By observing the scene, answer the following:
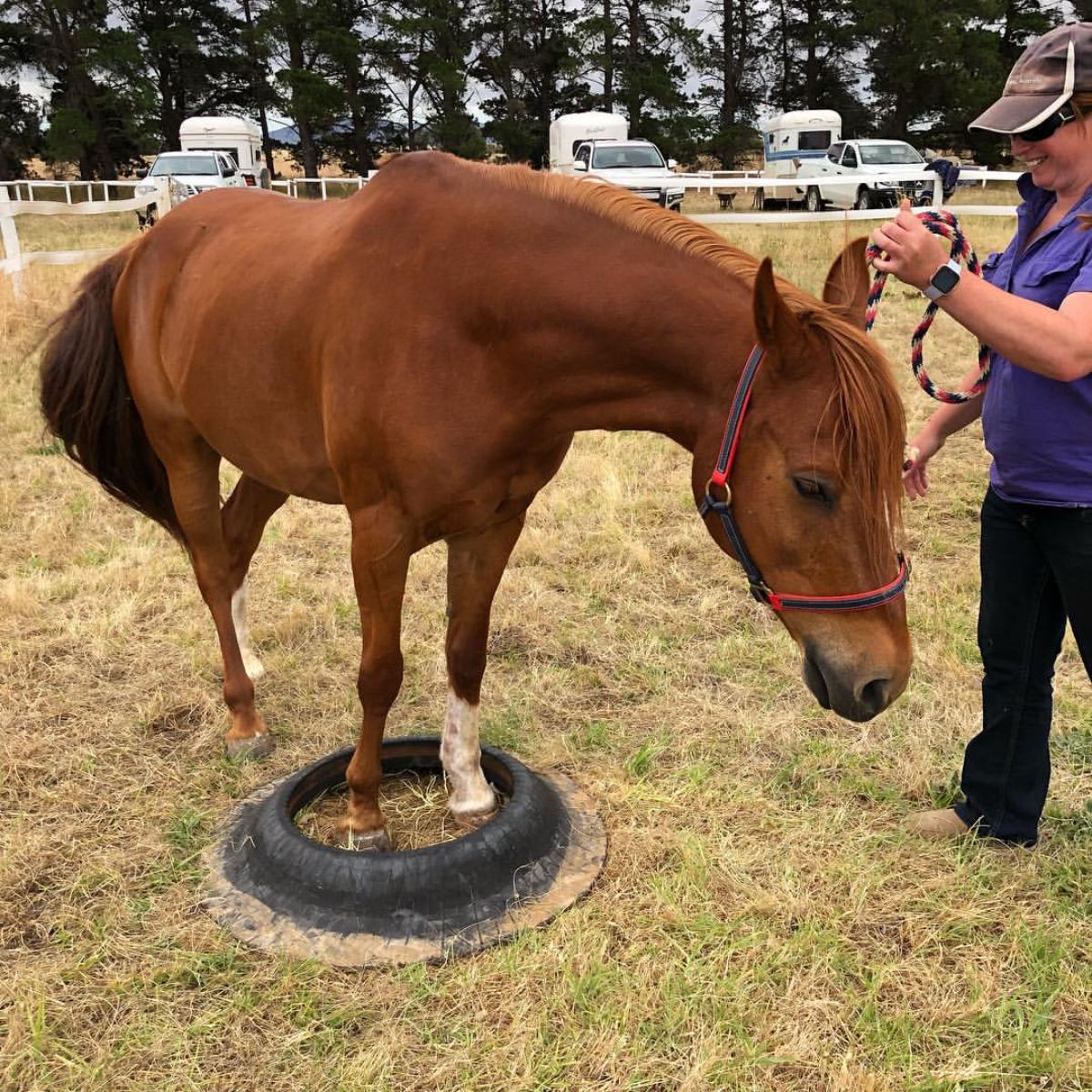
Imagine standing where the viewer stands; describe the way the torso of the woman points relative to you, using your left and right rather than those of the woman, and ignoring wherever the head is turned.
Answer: facing to the left of the viewer

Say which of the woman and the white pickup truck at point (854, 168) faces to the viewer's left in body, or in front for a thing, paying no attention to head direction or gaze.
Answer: the woman

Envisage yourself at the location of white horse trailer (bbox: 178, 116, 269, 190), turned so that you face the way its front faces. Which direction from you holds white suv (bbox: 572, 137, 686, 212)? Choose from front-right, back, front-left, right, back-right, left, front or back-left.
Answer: left

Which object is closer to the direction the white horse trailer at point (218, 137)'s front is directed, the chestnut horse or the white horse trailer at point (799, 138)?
the chestnut horse

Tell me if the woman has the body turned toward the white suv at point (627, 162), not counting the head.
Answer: no

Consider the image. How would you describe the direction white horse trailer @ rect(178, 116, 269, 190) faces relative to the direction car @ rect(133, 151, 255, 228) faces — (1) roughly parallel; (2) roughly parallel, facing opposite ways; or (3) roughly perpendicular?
roughly parallel

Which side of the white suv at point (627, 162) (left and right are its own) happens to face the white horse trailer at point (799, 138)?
left

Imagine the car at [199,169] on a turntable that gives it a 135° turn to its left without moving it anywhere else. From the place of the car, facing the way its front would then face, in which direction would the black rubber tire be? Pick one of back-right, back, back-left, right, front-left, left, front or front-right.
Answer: right

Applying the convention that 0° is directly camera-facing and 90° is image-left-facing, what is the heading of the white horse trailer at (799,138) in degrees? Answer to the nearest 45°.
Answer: approximately 315°

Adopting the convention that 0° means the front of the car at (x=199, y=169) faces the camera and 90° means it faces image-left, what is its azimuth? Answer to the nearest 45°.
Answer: approximately 45°

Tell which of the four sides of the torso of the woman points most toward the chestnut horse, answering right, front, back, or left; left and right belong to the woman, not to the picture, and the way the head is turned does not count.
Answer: front

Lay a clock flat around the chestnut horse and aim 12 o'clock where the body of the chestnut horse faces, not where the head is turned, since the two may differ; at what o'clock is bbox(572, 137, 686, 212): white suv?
The white suv is roughly at 8 o'clock from the chestnut horse.

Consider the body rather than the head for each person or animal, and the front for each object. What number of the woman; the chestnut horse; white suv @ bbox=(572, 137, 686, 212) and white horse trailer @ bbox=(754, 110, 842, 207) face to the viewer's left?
1

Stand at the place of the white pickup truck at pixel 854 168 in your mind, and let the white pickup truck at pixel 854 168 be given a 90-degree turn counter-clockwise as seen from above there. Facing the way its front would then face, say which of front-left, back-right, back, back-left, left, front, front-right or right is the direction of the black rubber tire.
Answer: back-right

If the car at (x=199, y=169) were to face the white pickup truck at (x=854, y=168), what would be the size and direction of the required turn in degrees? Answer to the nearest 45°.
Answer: approximately 135° to its left
